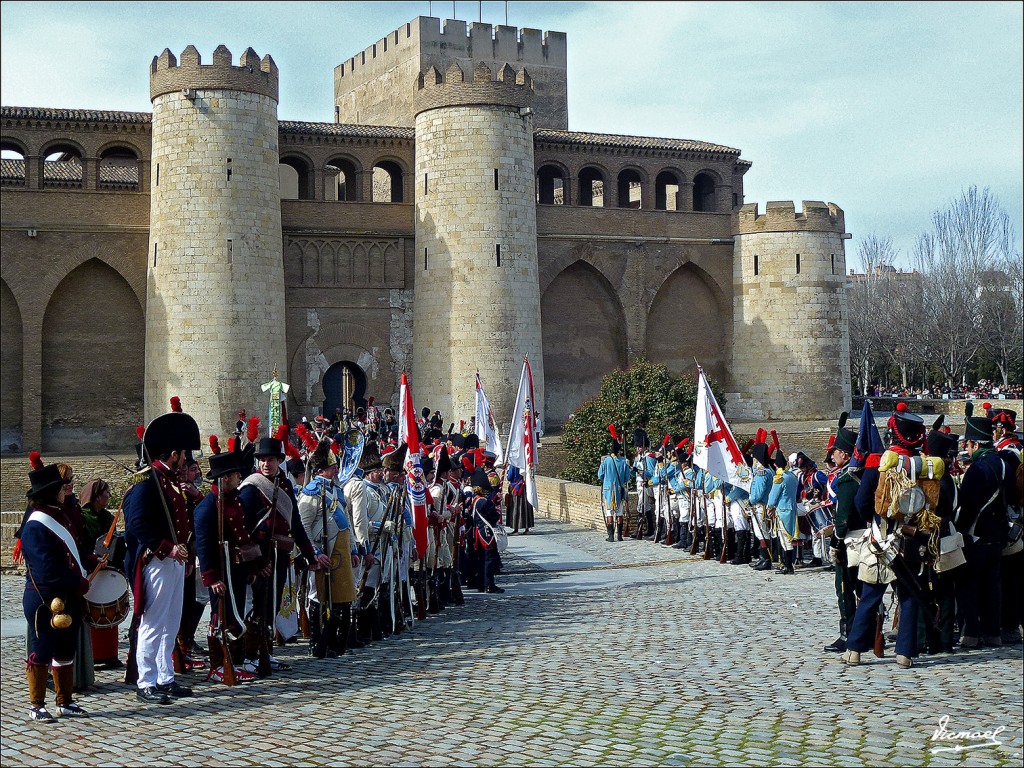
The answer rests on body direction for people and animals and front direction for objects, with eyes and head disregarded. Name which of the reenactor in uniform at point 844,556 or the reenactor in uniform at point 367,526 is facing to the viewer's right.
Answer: the reenactor in uniform at point 367,526

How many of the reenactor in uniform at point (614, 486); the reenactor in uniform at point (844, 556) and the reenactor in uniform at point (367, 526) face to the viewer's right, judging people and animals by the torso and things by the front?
1

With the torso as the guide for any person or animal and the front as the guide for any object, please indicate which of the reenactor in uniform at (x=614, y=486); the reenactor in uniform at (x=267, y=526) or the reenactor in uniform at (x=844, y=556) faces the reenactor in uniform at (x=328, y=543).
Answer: the reenactor in uniform at (x=844, y=556)

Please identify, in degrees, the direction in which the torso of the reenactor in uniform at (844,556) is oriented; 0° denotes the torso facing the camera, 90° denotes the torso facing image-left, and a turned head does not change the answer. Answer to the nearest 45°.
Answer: approximately 90°

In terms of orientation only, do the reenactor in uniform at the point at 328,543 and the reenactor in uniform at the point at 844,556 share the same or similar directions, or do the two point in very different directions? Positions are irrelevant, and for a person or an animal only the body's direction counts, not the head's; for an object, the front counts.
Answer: very different directions

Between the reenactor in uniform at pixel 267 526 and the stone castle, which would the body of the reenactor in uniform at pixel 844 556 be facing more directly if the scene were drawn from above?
the reenactor in uniform

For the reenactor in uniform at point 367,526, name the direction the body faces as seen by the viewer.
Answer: to the viewer's right
